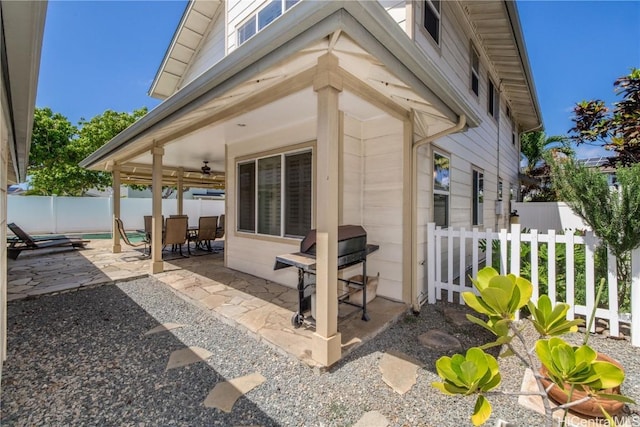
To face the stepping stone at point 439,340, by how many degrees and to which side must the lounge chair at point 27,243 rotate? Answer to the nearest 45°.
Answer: approximately 90° to its right

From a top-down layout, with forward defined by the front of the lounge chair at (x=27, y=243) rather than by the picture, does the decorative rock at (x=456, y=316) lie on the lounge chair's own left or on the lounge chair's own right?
on the lounge chair's own right

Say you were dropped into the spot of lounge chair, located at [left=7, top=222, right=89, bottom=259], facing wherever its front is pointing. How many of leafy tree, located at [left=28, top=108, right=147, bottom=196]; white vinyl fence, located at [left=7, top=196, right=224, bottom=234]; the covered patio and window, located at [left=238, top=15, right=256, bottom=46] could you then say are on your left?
2

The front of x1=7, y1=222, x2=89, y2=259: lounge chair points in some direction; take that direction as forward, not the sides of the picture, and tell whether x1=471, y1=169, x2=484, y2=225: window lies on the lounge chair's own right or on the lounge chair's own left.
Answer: on the lounge chair's own right

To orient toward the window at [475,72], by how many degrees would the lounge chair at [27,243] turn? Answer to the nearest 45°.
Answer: approximately 45° to its right

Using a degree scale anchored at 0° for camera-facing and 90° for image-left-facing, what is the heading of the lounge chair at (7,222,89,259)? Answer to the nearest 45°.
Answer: approximately 270°

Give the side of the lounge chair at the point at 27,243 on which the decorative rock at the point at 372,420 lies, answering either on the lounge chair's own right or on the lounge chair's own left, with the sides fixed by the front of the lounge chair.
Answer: on the lounge chair's own right

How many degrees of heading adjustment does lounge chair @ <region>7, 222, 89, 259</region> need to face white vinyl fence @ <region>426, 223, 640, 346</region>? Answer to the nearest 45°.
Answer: approximately 45° to its right

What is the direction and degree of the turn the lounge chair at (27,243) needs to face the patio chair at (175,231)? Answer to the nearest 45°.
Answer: approximately 45° to its right

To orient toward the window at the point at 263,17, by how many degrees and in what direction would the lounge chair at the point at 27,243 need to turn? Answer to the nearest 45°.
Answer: approximately 45° to its right

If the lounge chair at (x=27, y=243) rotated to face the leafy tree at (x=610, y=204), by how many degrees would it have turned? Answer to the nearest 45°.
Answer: approximately 90° to its right

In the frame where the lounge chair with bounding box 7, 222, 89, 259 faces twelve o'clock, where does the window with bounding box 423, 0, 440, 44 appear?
The window is roughly at 2 o'clock from the lounge chair.
